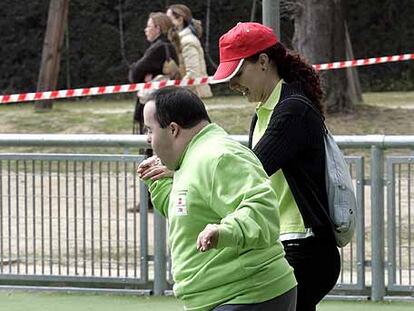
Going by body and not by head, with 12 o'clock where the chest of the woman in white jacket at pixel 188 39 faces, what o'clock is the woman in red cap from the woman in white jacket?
The woman in red cap is roughly at 9 o'clock from the woman in white jacket.

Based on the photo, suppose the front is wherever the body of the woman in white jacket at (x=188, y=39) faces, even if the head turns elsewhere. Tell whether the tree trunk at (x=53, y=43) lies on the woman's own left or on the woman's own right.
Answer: on the woman's own right

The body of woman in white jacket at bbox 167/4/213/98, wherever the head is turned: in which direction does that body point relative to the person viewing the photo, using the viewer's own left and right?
facing to the left of the viewer

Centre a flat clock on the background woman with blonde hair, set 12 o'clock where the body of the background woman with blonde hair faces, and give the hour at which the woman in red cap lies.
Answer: The woman in red cap is roughly at 9 o'clock from the background woman with blonde hair.

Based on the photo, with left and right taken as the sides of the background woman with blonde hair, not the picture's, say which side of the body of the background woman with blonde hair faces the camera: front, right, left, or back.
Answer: left

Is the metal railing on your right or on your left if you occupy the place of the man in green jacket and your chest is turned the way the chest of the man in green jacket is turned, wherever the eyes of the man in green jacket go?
on your right

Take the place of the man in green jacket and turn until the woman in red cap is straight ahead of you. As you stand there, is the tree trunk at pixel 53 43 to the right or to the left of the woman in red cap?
left

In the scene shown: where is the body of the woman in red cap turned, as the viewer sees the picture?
to the viewer's left

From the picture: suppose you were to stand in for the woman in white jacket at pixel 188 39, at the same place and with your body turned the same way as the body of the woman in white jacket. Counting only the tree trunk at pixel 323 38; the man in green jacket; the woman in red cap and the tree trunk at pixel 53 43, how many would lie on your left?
2

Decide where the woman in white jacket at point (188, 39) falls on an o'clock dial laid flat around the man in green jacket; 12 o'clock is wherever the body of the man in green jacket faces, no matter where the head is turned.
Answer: The woman in white jacket is roughly at 3 o'clock from the man in green jacket.

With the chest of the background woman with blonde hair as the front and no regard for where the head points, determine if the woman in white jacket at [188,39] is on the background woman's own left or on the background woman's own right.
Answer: on the background woman's own right

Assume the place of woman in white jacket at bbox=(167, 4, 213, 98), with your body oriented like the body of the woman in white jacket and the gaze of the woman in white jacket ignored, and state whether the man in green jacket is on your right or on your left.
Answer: on your left

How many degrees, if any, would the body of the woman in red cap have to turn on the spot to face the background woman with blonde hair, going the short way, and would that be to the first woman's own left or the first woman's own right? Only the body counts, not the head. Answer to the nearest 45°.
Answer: approximately 90° to the first woman's own right

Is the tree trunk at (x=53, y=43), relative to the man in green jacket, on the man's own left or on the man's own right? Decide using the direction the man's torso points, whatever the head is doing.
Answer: on the man's own right

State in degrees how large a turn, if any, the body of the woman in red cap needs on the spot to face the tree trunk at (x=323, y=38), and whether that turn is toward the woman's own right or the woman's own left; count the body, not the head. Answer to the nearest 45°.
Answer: approximately 90° to the woman's own right

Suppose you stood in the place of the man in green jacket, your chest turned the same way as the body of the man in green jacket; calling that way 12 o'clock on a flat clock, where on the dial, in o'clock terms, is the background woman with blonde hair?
The background woman with blonde hair is roughly at 3 o'clock from the man in green jacket.

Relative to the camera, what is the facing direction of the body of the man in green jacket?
to the viewer's left
